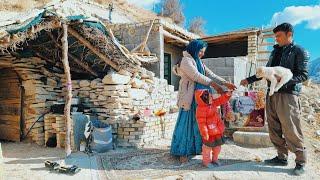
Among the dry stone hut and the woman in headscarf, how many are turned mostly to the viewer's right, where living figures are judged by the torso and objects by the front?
1

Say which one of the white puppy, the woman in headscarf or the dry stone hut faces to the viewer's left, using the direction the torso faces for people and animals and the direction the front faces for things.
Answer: the white puppy

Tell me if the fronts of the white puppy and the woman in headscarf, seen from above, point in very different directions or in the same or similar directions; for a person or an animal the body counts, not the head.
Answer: very different directions

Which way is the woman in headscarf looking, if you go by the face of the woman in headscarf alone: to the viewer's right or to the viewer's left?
to the viewer's right

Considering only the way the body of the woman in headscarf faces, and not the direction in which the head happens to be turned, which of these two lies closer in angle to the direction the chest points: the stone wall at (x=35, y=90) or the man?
the man

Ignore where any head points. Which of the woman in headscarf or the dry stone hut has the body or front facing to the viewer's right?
the woman in headscarf

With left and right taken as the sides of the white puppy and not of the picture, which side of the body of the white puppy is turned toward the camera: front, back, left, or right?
left

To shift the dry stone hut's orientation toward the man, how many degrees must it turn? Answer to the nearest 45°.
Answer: approximately 45° to its left

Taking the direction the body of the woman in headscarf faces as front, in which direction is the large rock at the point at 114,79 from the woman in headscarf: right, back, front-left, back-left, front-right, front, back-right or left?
back-left

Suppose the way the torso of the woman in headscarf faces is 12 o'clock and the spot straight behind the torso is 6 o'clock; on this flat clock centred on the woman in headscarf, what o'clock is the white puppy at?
The white puppy is roughly at 1 o'clock from the woman in headscarf.

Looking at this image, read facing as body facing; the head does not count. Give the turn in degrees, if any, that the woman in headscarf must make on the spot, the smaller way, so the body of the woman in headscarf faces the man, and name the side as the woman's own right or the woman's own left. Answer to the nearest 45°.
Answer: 0° — they already face them

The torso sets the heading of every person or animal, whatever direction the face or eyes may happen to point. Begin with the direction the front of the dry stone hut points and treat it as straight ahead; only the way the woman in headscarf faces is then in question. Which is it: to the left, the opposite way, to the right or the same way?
to the left

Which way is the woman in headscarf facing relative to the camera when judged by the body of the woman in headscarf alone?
to the viewer's right
